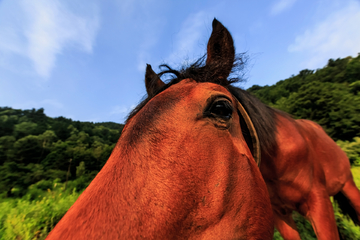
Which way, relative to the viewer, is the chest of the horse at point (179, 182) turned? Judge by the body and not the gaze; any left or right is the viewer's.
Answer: facing the viewer and to the left of the viewer
